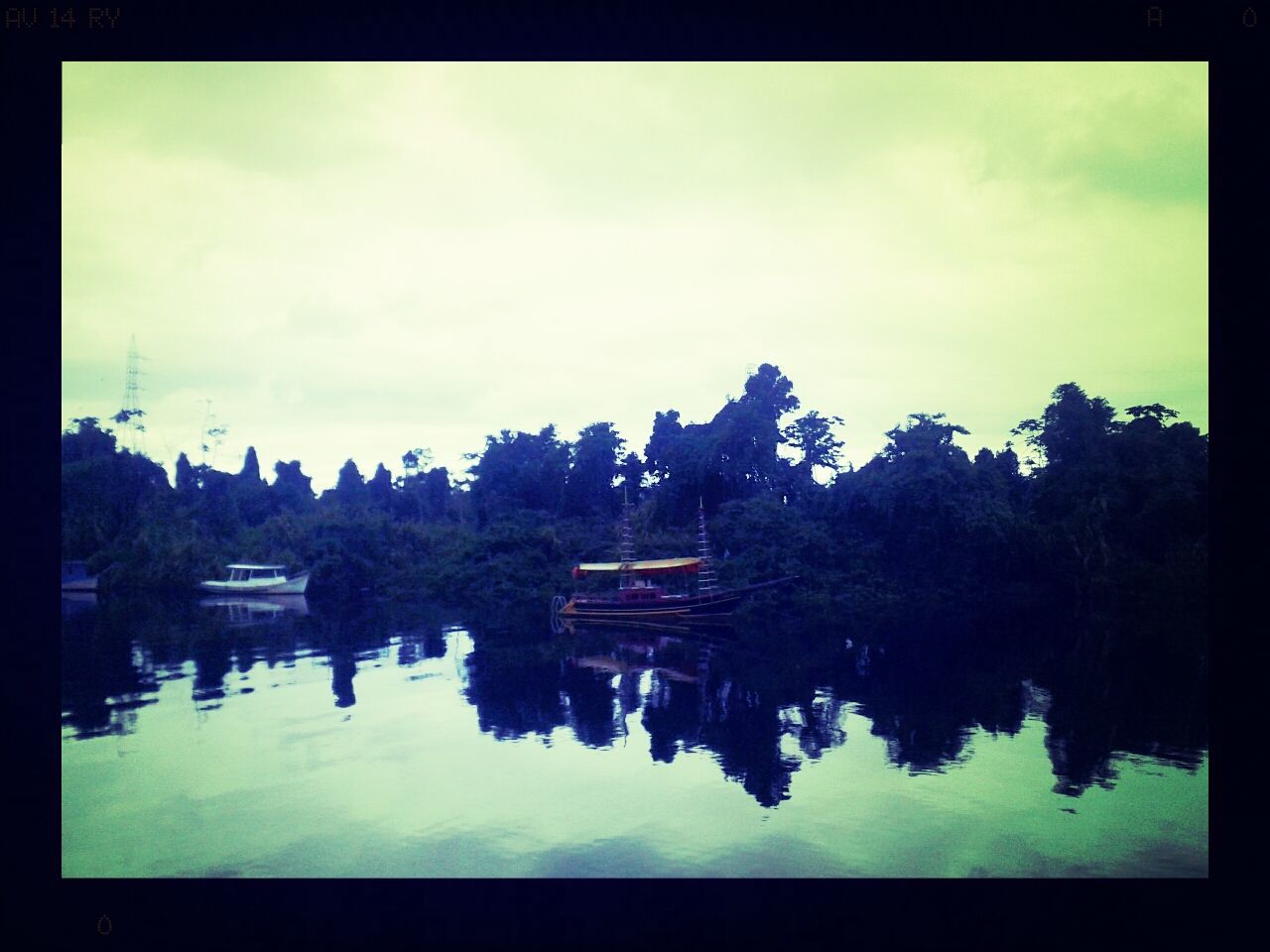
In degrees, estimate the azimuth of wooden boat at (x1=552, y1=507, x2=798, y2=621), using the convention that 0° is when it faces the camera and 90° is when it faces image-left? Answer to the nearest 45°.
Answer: approximately 270°

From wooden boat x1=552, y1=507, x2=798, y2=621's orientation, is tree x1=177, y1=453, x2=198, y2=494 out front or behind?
behind

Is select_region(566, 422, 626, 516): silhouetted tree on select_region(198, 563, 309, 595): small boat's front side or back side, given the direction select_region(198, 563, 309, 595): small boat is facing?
on the front side

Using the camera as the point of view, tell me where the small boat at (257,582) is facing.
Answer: facing to the right of the viewer

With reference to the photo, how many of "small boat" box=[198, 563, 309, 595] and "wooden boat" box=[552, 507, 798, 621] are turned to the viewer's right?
2

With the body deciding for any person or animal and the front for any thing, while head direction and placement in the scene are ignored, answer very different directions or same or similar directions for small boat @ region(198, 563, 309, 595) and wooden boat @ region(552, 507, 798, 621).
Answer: same or similar directions
